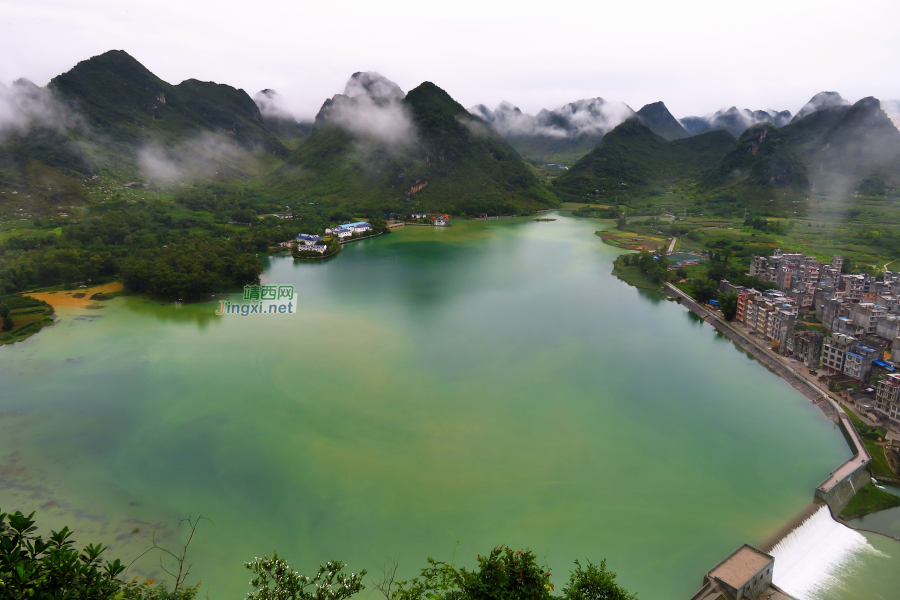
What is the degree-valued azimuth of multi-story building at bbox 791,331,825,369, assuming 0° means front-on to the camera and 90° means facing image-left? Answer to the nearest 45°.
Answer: approximately 45°

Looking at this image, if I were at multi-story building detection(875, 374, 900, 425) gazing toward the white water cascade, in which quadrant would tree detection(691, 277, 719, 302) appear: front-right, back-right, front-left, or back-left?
back-right

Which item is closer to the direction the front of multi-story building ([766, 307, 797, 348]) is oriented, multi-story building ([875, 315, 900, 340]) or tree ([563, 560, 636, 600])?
the tree
